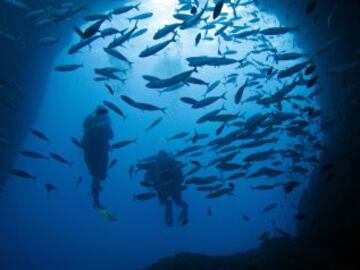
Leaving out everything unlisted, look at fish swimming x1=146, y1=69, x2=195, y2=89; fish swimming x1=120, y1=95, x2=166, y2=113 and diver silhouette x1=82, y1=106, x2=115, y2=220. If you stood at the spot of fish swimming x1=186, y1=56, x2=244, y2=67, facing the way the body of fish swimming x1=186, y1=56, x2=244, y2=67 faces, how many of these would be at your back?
0

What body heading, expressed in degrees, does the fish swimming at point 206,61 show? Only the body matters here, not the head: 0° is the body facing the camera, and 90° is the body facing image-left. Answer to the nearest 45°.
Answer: approximately 90°

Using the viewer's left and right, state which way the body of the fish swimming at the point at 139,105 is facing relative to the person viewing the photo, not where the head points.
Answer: facing to the left of the viewer

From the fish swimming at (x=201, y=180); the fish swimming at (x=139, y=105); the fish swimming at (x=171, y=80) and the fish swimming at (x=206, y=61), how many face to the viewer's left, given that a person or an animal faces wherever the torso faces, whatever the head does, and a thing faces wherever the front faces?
4

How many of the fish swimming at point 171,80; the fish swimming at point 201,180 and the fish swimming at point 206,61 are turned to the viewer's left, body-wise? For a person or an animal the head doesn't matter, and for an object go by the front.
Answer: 3

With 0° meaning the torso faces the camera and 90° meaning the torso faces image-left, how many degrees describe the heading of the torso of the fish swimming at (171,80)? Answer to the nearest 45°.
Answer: approximately 90°

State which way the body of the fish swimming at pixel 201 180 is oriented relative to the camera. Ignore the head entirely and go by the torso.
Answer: to the viewer's left

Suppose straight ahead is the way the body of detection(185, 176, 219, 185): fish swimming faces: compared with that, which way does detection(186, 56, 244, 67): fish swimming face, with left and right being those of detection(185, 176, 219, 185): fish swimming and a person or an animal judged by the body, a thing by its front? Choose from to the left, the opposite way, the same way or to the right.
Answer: the same way

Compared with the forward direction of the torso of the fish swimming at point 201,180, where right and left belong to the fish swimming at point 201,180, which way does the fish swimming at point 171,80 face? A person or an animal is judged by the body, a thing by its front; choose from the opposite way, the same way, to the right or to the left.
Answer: the same way
